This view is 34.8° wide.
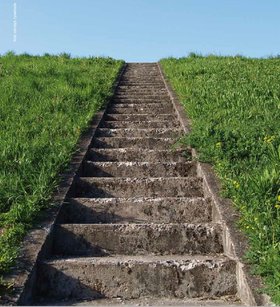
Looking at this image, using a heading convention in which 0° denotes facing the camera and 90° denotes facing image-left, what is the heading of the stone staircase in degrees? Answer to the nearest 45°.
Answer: approximately 0°
